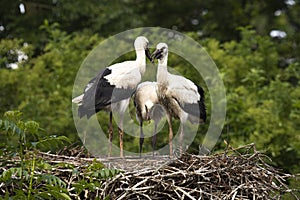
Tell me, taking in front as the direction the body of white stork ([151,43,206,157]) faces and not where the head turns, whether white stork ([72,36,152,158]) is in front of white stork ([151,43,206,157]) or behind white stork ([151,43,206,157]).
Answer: in front

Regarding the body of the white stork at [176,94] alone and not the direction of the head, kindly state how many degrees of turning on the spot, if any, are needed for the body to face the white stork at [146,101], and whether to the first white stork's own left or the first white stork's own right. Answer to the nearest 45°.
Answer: approximately 45° to the first white stork's own right

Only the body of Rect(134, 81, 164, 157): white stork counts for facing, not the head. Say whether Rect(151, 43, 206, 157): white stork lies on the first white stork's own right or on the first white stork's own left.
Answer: on the first white stork's own left

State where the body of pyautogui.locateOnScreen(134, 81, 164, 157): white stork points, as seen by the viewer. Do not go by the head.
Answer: toward the camera

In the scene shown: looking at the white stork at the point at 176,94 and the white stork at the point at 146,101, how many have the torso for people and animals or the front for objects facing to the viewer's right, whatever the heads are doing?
0

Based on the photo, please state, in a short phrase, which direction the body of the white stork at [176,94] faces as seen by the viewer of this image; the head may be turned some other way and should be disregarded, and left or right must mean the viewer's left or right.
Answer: facing the viewer and to the left of the viewer
